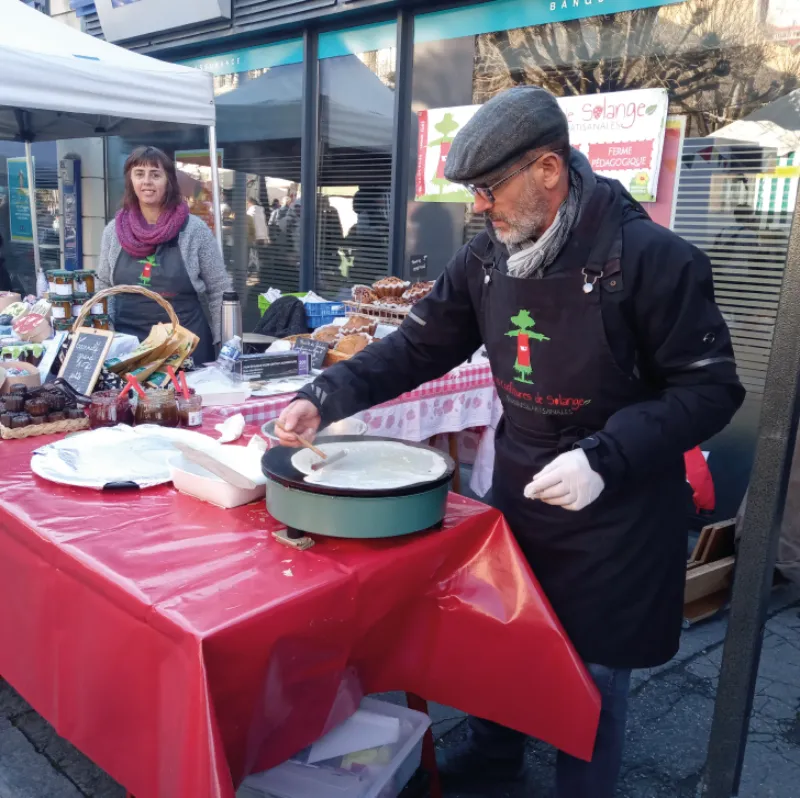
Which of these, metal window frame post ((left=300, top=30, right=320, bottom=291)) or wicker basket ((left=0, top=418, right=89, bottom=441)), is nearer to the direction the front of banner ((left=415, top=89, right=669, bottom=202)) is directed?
the wicker basket

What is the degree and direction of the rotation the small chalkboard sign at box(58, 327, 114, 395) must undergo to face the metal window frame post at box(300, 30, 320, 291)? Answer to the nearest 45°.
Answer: approximately 135° to its left

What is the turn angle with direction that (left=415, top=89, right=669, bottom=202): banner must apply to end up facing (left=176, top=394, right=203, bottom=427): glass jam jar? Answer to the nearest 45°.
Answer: approximately 45° to its right

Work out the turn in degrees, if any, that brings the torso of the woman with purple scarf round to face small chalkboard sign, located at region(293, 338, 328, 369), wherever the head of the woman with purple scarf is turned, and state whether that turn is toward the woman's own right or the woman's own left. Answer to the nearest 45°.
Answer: approximately 45° to the woman's own left

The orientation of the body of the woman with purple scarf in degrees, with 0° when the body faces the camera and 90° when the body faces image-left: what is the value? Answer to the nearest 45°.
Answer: approximately 0°

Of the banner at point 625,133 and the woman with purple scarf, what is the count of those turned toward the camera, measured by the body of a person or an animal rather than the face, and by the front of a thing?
2

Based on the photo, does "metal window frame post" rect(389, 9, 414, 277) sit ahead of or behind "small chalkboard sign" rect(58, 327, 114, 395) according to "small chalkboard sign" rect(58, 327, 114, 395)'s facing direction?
behind

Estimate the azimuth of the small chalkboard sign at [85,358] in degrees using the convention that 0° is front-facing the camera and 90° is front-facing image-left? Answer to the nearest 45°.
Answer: approximately 0°

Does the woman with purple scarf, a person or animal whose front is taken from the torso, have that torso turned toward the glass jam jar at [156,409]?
yes
